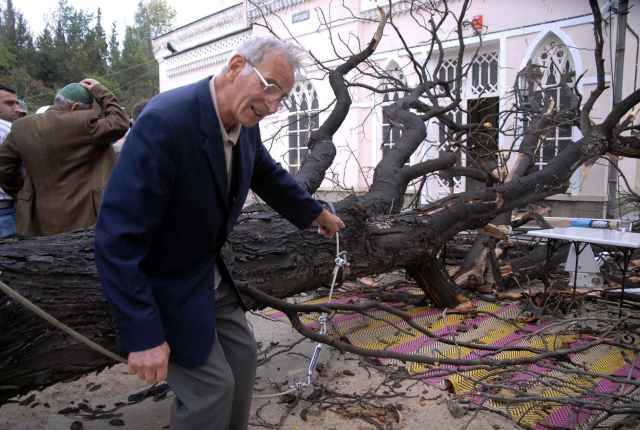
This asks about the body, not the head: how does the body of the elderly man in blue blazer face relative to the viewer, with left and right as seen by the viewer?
facing the viewer and to the right of the viewer

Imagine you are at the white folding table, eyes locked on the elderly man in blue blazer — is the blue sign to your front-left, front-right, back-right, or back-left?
back-right

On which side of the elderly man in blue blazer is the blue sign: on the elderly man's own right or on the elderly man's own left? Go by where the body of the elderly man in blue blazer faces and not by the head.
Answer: on the elderly man's own left

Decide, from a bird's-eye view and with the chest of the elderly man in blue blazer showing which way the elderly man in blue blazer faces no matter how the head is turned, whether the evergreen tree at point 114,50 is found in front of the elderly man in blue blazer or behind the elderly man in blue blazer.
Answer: behind

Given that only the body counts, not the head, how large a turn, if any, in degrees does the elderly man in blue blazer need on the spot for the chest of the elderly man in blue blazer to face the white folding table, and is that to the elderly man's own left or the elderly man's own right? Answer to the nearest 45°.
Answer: approximately 90° to the elderly man's own left

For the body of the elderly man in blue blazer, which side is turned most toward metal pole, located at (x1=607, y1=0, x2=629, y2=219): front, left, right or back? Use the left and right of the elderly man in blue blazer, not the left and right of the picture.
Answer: left

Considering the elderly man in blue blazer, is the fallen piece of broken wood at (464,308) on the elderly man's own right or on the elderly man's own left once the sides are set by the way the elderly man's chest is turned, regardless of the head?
on the elderly man's own left

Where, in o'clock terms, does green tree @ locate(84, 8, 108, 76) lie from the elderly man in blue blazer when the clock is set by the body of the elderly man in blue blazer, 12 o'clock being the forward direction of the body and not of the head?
The green tree is roughly at 7 o'clock from the elderly man in blue blazer.

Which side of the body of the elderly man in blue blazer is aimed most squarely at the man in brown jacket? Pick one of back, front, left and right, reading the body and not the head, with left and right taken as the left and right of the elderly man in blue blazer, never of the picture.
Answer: back
